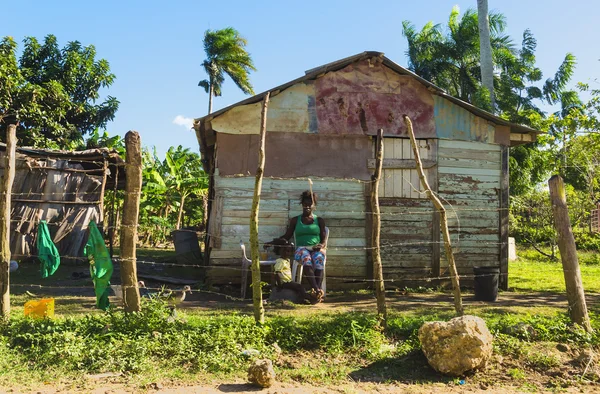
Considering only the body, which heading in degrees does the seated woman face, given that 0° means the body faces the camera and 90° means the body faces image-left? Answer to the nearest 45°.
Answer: approximately 0°

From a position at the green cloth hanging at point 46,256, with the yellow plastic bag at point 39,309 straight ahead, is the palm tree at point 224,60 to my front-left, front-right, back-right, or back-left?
back-left

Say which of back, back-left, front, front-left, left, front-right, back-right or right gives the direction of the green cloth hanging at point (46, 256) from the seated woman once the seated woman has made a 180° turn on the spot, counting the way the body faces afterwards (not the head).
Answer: left

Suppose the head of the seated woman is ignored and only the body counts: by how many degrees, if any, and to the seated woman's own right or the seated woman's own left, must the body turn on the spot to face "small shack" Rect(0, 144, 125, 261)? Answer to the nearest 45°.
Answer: approximately 135° to the seated woman's own right

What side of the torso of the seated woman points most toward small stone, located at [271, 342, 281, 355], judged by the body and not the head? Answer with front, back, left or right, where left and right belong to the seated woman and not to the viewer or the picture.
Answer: front

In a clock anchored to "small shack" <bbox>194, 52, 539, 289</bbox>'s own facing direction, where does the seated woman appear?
The seated woman is roughly at 1 o'clock from the small shack.

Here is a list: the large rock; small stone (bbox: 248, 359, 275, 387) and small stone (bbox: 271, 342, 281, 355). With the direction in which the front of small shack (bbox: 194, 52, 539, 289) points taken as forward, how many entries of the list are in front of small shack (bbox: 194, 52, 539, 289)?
3

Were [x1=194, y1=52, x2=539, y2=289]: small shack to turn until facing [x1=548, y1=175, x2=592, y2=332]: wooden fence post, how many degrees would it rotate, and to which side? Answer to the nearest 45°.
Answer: approximately 45° to its left

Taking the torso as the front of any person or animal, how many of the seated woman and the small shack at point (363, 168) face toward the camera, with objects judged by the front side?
2

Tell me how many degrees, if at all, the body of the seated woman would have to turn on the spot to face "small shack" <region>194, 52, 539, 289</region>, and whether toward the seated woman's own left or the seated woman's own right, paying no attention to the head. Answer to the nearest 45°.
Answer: approximately 135° to the seated woman's own left
